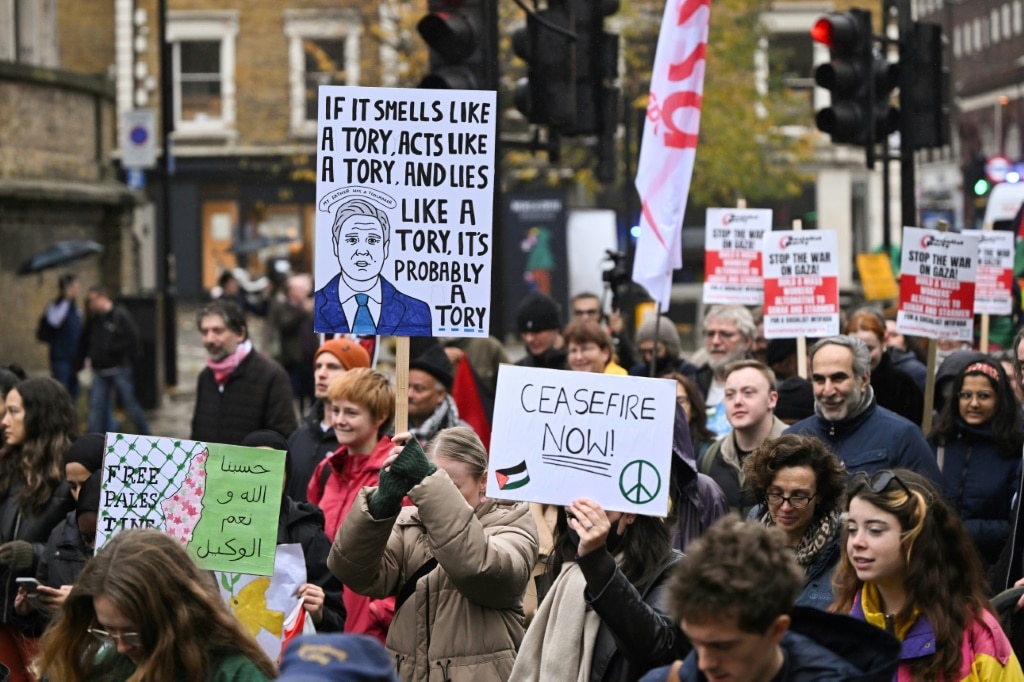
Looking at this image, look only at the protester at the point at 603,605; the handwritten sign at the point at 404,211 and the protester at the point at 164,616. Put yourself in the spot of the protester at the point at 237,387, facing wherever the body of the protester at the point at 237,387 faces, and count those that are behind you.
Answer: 0

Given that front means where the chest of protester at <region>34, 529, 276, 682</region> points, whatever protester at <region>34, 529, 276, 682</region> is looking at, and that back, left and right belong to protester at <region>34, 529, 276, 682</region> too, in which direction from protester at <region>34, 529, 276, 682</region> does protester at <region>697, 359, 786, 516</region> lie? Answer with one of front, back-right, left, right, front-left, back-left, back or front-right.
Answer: back

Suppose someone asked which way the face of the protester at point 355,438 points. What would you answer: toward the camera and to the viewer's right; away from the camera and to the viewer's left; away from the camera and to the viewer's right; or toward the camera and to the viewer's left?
toward the camera and to the viewer's left

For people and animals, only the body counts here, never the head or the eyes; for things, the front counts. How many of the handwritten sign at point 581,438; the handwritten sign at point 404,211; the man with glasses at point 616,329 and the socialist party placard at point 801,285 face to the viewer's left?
0

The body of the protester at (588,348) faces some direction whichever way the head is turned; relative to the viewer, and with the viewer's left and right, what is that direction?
facing the viewer and to the left of the viewer

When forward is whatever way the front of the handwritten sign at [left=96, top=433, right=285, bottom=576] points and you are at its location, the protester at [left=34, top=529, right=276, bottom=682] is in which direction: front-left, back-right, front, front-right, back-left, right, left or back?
front

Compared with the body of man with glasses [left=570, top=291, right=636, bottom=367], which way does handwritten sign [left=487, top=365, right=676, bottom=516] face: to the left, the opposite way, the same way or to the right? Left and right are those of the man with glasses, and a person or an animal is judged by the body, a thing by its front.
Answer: the same way

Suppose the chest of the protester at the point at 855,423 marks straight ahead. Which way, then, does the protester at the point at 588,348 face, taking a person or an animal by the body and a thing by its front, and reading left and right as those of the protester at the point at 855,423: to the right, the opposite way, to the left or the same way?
the same way

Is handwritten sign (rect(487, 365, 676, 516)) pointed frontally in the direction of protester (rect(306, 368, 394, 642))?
no

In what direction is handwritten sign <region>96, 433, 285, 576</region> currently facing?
toward the camera

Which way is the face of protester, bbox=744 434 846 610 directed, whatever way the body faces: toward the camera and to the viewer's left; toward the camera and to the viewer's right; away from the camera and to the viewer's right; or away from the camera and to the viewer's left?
toward the camera and to the viewer's left

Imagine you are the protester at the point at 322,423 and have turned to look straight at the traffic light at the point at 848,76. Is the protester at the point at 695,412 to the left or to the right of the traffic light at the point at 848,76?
right

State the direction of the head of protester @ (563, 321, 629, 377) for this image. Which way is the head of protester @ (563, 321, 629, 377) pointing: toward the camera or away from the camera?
toward the camera

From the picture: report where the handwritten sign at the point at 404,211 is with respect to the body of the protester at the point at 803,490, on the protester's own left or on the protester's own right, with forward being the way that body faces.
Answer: on the protester's own right

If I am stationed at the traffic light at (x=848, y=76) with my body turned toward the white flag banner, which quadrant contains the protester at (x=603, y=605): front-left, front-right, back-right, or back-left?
front-left

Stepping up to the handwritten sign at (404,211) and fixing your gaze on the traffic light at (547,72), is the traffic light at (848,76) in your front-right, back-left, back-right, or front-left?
front-right

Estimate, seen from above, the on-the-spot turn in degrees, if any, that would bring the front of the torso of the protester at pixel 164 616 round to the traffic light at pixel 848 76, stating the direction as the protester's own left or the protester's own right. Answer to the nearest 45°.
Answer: approximately 180°

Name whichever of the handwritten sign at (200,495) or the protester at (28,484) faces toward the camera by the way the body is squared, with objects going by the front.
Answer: the handwritten sign

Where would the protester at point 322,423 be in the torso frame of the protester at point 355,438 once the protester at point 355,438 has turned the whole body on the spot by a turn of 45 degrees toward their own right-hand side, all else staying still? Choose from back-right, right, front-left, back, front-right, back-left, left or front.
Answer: right

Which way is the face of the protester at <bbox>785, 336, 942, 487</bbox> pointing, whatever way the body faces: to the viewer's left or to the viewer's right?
to the viewer's left
